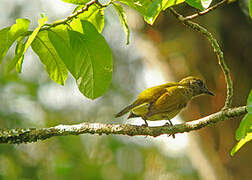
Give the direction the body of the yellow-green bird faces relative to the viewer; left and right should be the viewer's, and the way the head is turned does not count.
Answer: facing to the right of the viewer

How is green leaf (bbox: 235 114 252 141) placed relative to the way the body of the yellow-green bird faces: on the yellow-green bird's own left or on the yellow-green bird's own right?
on the yellow-green bird's own right

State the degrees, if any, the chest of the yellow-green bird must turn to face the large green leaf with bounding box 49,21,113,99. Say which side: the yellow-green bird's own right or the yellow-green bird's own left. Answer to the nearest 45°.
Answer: approximately 135° to the yellow-green bird's own right

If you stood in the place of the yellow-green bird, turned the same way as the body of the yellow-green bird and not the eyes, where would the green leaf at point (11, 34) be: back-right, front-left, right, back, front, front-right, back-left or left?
back-right
